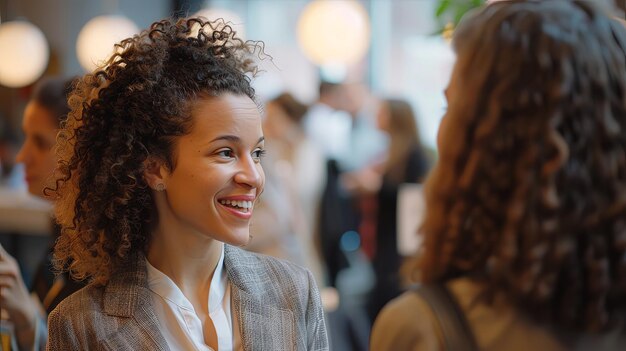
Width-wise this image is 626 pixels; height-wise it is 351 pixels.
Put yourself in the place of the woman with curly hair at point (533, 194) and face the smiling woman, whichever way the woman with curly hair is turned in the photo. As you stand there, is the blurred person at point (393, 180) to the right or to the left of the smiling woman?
right

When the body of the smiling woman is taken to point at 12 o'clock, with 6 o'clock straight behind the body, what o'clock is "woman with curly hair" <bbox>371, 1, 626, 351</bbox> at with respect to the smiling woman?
The woman with curly hair is roughly at 12 o'clock from the smiling woman.

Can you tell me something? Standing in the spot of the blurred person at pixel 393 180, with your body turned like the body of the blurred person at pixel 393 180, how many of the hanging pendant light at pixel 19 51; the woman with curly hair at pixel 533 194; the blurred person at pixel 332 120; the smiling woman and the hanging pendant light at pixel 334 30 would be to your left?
2

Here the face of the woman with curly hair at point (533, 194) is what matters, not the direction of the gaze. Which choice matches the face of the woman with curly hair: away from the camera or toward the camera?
away from the camera

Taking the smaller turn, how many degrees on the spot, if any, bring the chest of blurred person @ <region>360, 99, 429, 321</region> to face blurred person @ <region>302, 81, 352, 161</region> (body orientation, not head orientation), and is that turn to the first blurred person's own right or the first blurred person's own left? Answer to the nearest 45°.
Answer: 0° — they already face them

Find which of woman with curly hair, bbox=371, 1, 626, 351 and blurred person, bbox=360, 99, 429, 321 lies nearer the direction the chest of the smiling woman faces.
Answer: the woman with curly hair

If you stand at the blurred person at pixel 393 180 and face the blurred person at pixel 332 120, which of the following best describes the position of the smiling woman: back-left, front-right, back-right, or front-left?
back-left

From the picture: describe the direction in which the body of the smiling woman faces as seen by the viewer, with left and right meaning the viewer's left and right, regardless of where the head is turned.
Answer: facing the viewer and to the right of the viewer

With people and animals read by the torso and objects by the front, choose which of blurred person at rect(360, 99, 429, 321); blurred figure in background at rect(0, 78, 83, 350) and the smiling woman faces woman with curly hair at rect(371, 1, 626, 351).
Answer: the smiling woman
